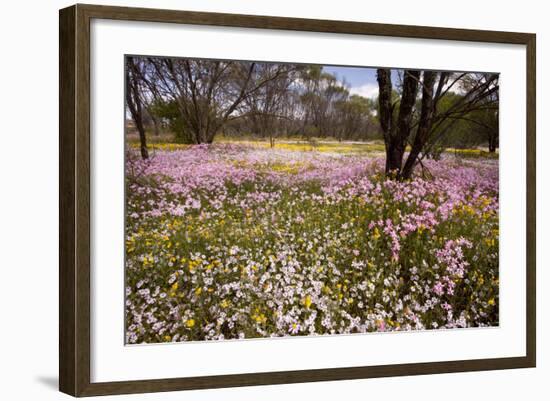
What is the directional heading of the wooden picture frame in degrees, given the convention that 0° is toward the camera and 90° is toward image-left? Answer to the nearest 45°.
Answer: approximately 315°
